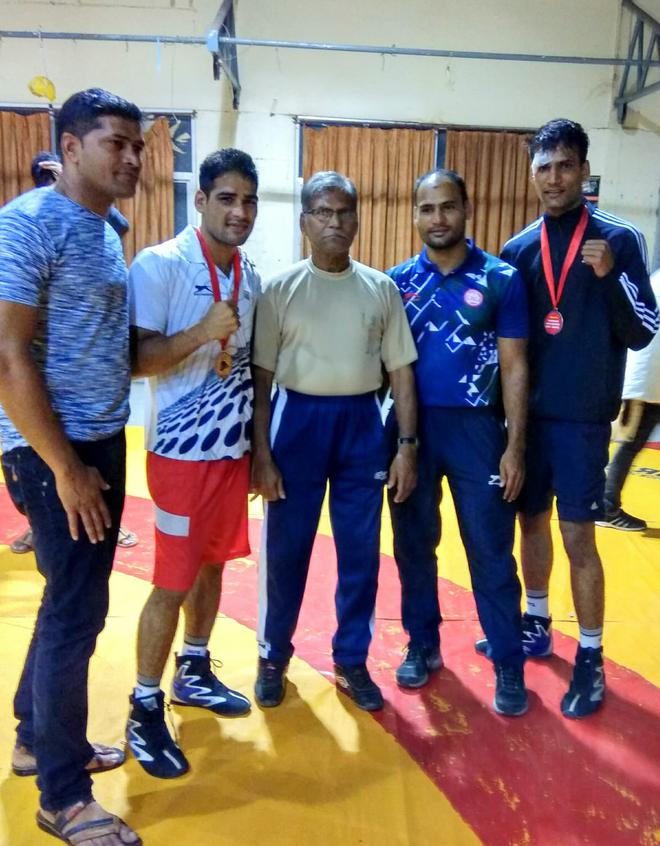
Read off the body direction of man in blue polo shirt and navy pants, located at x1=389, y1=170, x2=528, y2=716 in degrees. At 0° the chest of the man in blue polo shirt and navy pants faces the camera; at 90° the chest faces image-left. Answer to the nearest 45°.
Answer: approximately 0°

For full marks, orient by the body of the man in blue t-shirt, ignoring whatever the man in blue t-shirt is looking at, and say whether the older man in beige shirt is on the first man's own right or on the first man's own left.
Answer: on the first man's own left

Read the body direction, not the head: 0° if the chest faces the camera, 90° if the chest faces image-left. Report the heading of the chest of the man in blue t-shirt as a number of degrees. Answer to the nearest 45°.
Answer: approximately 315°

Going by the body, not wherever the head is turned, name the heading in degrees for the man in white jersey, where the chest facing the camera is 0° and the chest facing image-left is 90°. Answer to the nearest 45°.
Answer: approximately 315°

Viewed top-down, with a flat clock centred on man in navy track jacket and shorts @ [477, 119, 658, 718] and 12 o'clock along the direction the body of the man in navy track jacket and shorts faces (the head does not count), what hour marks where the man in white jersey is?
The man in white jersey is roughly at 2 o'clock from the man in navy track jacket and shorts.

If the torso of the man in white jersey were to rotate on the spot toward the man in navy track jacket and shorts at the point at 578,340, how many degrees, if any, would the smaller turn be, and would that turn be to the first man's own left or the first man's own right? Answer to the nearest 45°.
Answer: approximately 45° to the first man's own left

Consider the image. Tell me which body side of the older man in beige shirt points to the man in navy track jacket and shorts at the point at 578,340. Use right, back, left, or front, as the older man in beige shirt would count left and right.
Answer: left

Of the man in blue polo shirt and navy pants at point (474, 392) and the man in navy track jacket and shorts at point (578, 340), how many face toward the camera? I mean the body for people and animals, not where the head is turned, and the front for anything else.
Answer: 2
